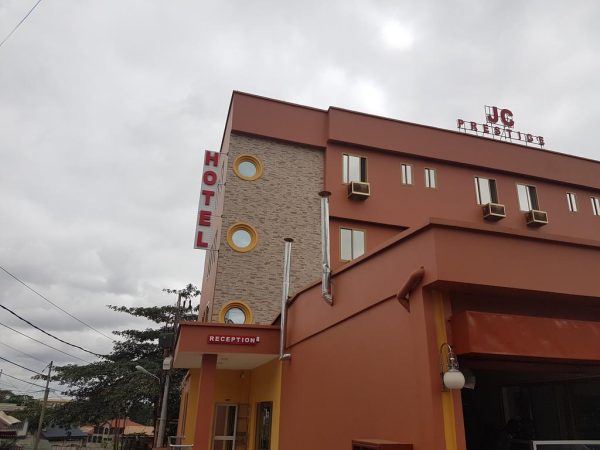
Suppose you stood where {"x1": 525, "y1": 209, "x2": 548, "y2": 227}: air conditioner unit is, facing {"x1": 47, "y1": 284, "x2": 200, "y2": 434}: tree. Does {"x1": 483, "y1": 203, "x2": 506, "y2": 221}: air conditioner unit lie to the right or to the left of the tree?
left

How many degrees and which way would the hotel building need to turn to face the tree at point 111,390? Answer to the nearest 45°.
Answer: approximately 90° to its right

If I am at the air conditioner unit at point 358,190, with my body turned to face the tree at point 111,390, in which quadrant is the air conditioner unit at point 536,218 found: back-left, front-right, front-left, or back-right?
back-right

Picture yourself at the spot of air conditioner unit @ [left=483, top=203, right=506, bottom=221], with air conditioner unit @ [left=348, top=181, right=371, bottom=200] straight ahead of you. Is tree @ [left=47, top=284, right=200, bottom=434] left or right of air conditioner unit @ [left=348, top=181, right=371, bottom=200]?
right
